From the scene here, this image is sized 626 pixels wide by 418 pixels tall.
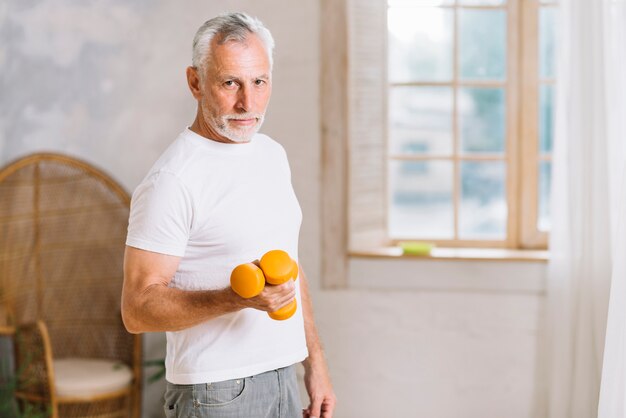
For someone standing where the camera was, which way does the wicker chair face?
facing the viewer and to the right of the viewer

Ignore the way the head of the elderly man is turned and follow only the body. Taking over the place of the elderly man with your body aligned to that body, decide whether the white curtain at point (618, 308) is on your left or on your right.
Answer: on your left

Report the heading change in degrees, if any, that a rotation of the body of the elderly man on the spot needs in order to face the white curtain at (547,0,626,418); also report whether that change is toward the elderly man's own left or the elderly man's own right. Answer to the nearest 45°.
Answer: approximately 90° to the elderly man's own left

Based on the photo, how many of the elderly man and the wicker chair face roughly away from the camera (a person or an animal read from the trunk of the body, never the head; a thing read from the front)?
0
